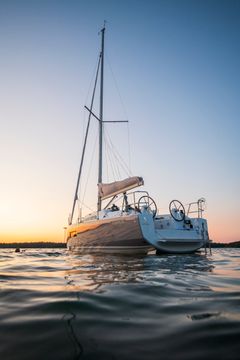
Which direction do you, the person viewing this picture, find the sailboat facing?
facing away from the viewer and to the left of the viewer
